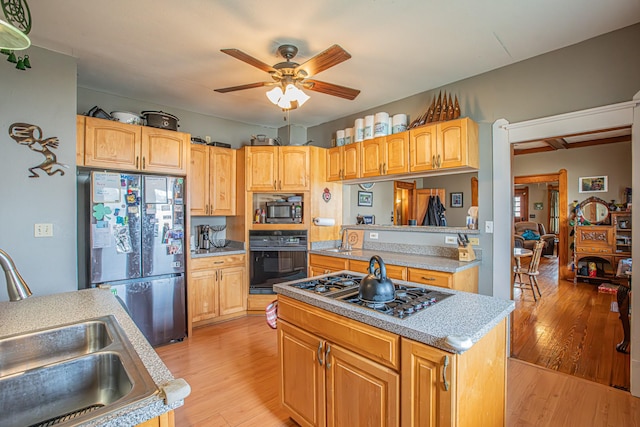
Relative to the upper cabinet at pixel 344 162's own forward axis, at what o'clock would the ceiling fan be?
The ceiling fan is roughly at 11 o'clock from the upper cabinet.

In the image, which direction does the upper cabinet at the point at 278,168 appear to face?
toward the camera

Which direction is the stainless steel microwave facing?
toward the camera

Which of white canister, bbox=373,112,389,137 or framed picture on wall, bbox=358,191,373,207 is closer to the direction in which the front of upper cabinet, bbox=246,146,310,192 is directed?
the white canister

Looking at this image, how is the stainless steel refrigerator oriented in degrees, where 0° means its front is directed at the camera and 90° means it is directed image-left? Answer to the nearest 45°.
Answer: approximately 315°

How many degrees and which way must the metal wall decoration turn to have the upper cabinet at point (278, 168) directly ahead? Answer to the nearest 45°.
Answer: approximately 90° to its left

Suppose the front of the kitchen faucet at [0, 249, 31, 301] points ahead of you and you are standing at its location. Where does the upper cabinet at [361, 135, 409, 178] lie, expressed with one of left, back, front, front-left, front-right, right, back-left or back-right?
front

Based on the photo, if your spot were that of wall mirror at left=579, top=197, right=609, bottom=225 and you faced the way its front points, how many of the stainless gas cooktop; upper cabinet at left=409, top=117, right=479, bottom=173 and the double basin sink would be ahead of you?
3

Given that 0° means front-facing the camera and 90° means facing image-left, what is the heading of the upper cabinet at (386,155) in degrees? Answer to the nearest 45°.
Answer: approximately 45°

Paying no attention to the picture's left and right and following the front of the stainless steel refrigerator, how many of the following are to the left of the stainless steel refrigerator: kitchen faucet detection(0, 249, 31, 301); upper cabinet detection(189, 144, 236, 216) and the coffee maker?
2

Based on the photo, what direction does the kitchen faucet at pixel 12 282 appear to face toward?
to the viewer's right

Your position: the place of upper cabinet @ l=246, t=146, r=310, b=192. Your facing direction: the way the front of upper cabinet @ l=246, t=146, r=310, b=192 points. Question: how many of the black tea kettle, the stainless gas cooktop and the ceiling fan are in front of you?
3
